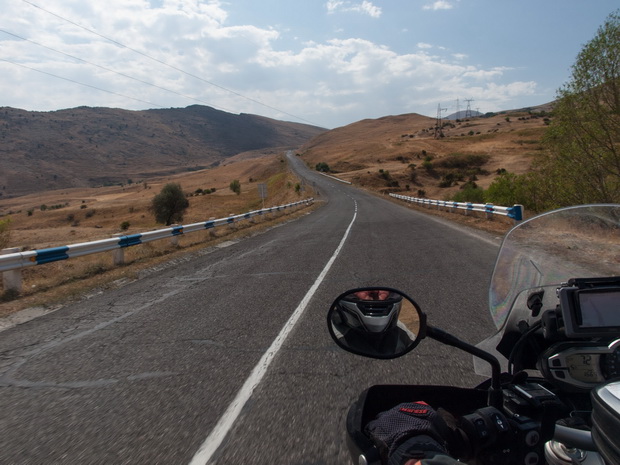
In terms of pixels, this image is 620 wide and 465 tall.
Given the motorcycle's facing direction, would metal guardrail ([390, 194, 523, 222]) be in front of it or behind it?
in front

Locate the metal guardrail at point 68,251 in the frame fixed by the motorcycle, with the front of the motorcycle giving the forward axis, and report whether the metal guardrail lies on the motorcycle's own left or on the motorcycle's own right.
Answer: on the motorcycle's own left

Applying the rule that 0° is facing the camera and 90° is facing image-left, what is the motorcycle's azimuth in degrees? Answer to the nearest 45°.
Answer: approximately 180°

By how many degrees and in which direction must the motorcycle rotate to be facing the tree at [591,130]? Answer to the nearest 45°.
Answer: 0° — it already faces it
